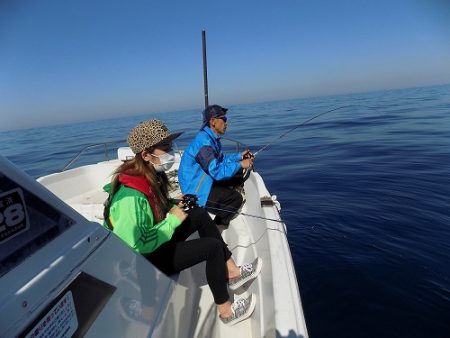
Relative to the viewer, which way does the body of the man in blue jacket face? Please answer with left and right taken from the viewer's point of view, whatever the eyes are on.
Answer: facing to the right of the viewer

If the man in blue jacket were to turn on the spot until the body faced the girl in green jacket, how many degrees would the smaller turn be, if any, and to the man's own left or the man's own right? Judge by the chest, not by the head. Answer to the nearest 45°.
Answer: approximately 90° to the man's own right

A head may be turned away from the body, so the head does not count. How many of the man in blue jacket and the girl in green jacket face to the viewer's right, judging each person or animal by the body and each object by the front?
2

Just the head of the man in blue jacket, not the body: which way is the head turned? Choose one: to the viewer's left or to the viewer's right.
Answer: to the viewer's right

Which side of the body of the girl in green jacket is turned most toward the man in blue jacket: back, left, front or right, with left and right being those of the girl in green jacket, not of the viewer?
left

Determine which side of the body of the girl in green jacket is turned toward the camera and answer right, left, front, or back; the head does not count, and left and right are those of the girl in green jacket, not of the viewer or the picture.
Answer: right
